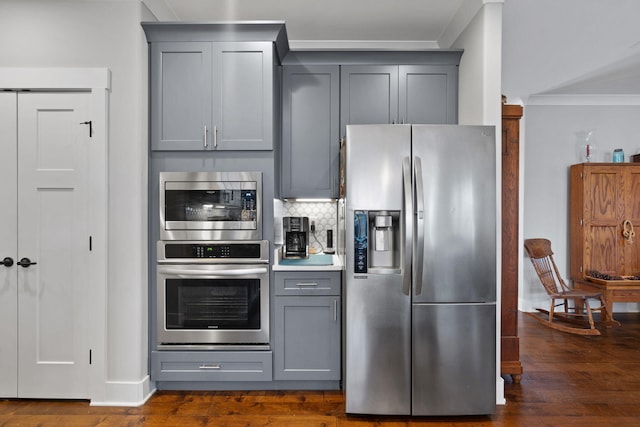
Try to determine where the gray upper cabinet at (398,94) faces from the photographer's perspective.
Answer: facing the viewer

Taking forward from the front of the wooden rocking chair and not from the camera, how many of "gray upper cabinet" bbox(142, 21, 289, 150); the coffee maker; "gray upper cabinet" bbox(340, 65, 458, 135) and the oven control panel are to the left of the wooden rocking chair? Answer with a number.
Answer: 0

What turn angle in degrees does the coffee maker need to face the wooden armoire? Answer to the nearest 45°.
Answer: approximately 90° to its left

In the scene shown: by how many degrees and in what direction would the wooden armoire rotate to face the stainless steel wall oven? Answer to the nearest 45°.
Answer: approximately 45° to its right

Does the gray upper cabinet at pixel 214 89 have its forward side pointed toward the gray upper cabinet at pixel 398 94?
no

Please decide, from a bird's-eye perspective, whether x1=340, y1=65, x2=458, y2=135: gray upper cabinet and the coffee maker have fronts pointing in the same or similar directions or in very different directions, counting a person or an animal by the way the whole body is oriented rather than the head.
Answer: same or similar directions

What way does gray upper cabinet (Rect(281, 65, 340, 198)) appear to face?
toward the camera

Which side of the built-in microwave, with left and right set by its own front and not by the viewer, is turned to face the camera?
front

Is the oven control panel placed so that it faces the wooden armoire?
no

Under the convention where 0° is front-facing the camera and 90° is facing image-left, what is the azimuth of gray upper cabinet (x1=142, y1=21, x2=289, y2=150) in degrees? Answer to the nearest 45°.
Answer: approximately 0°

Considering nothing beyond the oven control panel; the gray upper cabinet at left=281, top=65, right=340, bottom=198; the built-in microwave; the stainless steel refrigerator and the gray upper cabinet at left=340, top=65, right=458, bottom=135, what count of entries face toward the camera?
5

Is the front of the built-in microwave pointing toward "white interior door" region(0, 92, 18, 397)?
no

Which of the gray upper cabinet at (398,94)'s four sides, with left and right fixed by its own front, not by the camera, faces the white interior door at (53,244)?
right

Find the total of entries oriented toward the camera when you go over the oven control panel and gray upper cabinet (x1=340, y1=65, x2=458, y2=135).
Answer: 2

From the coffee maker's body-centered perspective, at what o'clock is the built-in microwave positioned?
The built-in microwave is roughly at 2 o'clock from the coffee maker.

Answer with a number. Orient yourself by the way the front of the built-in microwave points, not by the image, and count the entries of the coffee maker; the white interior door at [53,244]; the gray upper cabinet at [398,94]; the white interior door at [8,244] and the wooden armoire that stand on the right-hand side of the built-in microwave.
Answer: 2

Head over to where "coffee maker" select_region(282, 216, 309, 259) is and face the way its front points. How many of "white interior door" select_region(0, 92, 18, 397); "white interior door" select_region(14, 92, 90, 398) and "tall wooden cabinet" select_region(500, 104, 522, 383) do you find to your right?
2

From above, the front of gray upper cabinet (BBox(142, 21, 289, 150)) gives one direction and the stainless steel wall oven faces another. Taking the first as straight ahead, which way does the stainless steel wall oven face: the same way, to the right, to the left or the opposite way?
the same way

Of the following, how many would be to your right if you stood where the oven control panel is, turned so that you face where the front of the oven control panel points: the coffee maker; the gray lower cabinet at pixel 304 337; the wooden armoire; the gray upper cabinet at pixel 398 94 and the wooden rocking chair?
0

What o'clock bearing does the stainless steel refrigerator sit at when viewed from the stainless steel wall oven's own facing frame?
The stainless steel refrigerator is roughly at 10 o'clock from the stainless steel wall oven.
